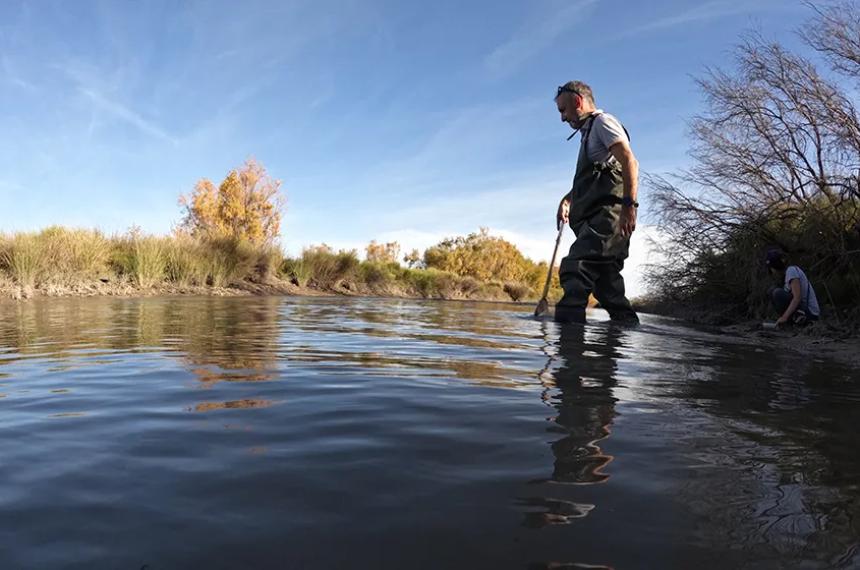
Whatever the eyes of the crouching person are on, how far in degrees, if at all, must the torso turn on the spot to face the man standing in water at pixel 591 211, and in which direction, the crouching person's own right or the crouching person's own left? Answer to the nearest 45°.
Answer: approximately 45° to the crouching person's own left

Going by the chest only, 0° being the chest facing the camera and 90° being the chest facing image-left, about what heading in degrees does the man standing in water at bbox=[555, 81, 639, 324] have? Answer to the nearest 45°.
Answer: approximately 90°

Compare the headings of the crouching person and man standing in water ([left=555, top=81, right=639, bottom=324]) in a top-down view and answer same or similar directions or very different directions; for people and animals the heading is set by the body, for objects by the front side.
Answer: same or similar directions

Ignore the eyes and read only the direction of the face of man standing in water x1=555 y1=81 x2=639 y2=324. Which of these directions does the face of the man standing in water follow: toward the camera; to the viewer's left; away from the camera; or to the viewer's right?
to the viewer's left

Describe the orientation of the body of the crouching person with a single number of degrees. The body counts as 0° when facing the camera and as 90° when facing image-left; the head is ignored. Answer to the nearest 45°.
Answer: approximately 90°

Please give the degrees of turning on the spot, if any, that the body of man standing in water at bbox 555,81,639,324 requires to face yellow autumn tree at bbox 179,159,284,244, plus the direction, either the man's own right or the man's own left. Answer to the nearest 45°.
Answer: approximately 45° to the man's own right
